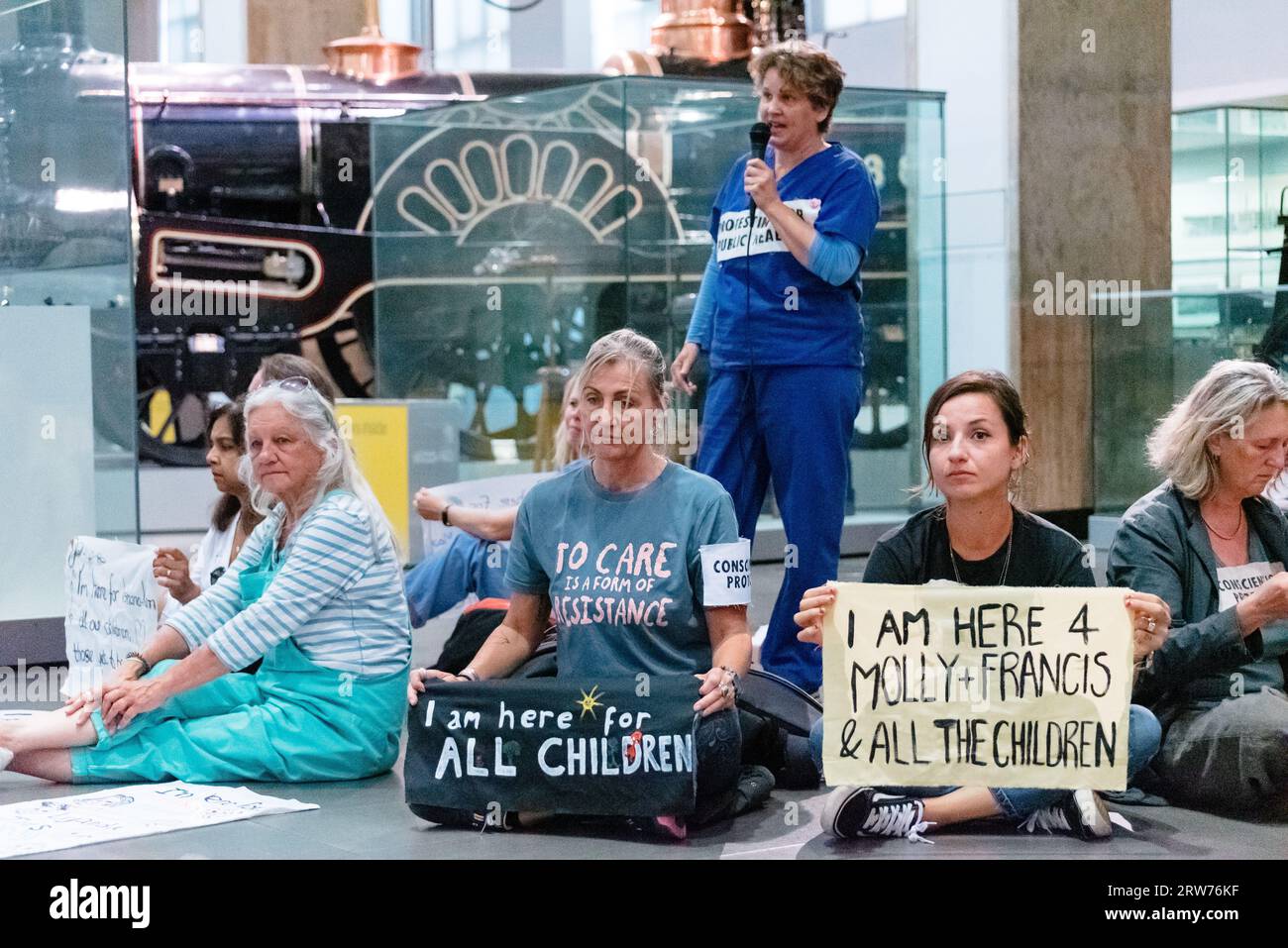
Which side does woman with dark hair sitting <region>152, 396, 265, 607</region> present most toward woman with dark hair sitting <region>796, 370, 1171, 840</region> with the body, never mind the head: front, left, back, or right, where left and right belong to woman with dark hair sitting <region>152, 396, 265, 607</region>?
left

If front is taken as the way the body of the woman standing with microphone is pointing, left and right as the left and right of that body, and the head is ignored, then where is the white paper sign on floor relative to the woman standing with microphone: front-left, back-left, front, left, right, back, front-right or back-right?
front

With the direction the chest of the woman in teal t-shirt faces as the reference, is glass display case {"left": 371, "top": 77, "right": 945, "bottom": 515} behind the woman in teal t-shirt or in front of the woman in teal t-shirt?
behind

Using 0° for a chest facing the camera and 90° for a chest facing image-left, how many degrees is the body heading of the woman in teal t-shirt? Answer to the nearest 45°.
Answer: approximately 0°

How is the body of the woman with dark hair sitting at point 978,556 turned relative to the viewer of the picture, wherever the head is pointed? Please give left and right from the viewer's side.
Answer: facing the viewer

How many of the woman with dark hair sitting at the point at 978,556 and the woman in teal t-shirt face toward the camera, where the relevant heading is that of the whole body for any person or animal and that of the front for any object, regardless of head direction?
2

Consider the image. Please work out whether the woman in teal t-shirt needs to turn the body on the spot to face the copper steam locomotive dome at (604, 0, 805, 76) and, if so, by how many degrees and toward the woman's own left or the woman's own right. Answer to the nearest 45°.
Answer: approximately 180°

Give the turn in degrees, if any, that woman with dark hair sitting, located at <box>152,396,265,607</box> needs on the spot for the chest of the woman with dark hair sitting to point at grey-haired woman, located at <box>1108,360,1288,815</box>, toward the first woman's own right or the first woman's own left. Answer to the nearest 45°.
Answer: approximately 90° to the first woman's own left

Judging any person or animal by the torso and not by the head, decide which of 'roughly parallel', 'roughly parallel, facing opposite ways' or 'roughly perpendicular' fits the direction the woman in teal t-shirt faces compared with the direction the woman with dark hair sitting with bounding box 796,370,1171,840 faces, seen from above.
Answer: roughly parallel

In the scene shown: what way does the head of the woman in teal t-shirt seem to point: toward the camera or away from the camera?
toward the camera

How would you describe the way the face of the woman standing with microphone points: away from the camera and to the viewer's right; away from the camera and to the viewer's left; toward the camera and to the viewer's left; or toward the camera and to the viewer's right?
toward the camera and to the viewer's left

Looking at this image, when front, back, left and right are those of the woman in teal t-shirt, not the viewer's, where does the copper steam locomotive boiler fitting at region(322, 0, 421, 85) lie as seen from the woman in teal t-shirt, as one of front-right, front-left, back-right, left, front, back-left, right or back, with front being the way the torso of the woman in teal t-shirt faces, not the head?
back
